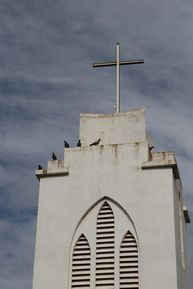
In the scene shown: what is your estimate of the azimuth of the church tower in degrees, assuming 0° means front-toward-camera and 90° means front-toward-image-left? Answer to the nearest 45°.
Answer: approximately 0°
